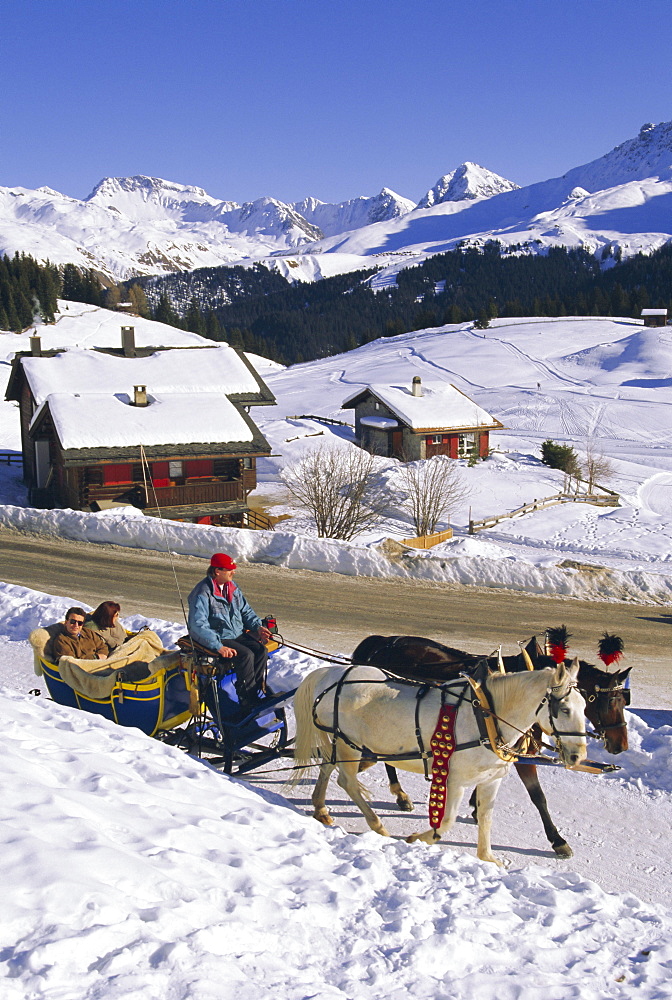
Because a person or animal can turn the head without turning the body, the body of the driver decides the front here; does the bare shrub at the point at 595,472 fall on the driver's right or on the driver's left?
on the driver's left

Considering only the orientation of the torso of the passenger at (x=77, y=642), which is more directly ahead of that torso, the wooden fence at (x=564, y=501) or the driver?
the driver

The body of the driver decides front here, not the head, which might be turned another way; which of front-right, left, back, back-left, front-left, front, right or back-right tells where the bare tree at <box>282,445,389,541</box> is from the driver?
back-left

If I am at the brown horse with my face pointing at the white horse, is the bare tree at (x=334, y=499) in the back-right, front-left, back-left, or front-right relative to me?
back-right

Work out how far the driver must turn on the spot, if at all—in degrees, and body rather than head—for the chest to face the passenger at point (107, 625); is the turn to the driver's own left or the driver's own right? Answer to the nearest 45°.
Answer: approximately 180°

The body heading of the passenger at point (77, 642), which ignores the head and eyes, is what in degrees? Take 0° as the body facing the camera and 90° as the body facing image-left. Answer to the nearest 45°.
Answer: approximately 315°

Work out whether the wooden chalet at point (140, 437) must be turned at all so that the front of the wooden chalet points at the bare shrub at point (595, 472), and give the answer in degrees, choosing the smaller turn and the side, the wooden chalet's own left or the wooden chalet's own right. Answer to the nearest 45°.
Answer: approximately 135° to the wooden chalet's own left

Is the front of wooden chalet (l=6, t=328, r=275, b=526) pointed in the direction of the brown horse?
yes

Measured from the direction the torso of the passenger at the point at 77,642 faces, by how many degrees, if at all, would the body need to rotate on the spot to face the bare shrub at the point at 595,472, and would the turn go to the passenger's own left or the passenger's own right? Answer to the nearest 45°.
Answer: approximately 90° to the passenger's own left

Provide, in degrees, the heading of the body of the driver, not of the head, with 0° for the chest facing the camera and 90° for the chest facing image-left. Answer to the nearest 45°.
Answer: approximately 315°
